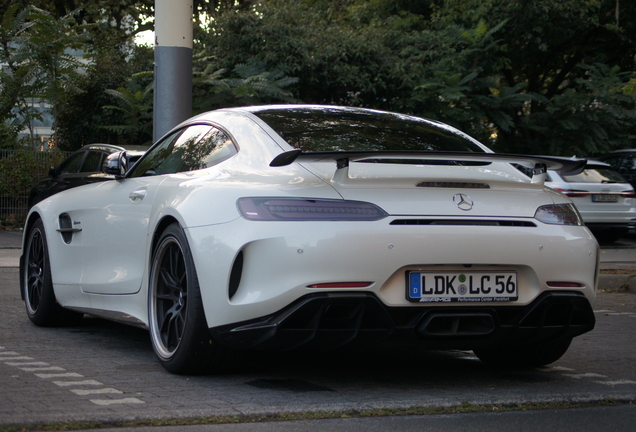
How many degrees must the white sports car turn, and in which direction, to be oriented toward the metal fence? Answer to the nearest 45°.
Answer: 0° — it already faces it

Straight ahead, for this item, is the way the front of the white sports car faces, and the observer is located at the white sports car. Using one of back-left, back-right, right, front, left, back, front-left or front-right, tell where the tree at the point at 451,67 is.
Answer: front-right

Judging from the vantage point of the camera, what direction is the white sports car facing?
facing away from the viewer and to the left of the viewer

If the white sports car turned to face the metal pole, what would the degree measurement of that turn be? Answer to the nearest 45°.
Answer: approximately 45° to its right

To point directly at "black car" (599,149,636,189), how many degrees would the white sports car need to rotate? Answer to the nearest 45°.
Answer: approximately 90° to its right

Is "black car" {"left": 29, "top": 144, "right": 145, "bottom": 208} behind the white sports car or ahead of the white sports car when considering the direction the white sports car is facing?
ahead

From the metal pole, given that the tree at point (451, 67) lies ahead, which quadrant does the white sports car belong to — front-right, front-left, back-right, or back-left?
back-right
